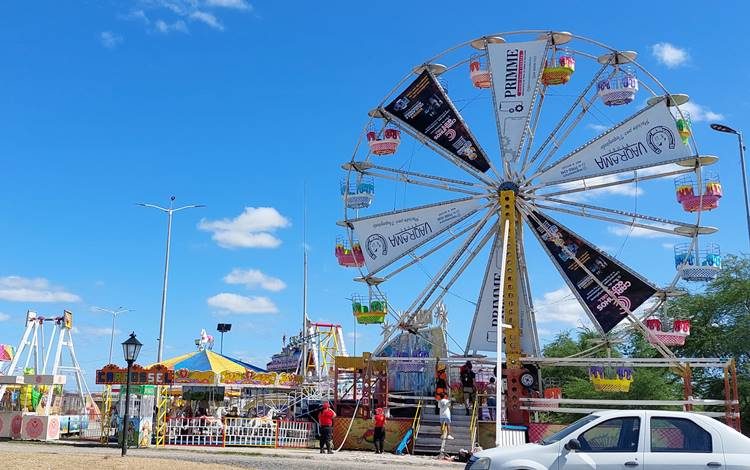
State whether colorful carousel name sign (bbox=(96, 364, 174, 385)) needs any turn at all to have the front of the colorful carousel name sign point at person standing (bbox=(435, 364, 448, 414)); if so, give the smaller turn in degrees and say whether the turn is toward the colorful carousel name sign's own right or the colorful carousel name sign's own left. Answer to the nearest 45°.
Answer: approximately 45° to the colorful carousel name sign's own left

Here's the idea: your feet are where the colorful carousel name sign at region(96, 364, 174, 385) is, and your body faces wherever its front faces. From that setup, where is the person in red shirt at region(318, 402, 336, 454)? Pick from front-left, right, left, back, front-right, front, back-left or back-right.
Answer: front-left

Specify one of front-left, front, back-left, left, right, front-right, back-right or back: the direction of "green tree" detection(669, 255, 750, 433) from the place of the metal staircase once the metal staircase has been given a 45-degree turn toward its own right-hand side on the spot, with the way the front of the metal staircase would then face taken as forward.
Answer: back

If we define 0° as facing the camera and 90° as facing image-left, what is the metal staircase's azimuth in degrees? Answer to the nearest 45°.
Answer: approximately 0°

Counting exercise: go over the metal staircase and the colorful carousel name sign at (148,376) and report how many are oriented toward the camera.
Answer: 2

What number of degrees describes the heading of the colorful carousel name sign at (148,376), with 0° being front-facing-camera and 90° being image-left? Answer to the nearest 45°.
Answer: approximately 0°

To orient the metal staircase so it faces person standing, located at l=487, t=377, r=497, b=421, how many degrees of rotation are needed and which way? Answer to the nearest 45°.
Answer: approximately 135° to its left

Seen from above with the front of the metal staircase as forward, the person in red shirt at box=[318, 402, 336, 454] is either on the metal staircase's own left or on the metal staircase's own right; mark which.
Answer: on the metal staircase's own right

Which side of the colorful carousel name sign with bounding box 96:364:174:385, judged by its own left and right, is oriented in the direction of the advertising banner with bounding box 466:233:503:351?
left
